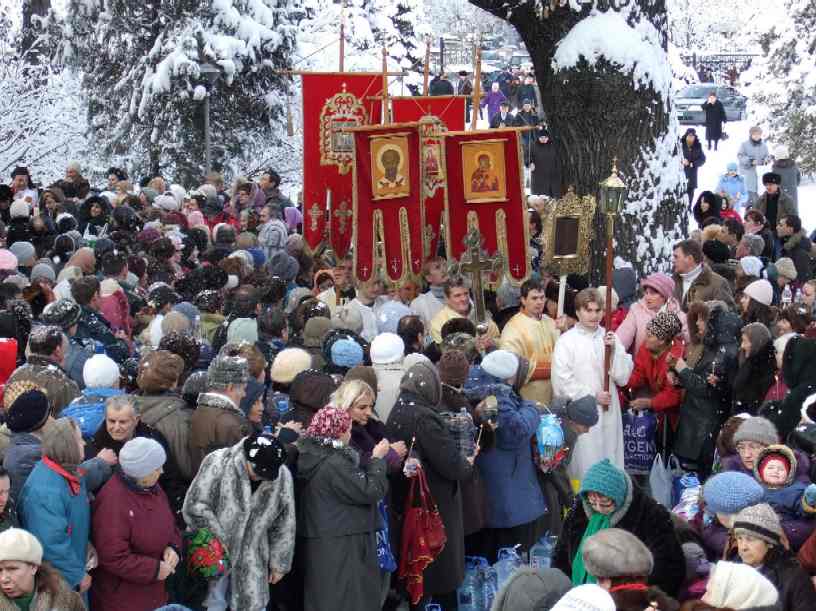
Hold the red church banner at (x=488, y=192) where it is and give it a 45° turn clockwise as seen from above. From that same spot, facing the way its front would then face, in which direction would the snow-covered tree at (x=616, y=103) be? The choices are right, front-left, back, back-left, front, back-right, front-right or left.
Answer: back

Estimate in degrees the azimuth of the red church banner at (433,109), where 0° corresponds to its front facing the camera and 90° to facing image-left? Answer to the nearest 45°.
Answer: approximately 0°

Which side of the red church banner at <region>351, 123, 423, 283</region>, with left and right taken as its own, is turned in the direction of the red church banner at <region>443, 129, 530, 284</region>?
left

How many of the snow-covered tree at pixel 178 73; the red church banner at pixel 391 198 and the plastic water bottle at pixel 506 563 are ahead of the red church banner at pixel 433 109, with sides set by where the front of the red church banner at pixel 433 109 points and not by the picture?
2

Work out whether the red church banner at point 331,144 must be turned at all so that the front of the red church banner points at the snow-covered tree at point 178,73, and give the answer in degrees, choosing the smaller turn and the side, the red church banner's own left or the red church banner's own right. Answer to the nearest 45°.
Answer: approximately 180°

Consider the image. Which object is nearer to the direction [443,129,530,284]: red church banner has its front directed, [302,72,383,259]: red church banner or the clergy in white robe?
the clergy in white robe

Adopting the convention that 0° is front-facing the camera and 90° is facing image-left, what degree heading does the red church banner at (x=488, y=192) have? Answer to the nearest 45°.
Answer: approximately 0°

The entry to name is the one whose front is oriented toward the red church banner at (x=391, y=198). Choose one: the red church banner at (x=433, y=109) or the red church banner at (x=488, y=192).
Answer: the red church banner at (x=433, y=109)

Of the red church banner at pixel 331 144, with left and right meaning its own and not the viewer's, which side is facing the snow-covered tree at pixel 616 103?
left
